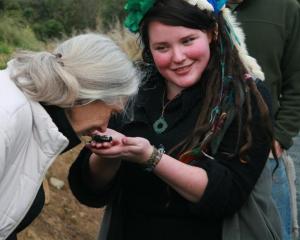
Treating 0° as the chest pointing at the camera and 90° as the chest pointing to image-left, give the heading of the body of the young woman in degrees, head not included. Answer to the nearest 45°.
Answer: approximately 45°

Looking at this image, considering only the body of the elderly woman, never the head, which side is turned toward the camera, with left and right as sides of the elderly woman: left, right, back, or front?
right

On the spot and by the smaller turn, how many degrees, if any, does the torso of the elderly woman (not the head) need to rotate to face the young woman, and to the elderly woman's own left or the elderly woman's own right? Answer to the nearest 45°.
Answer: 0° — they already face them

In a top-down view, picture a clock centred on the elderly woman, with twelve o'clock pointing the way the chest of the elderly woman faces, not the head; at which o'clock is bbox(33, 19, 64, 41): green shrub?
The green shrub is roughly at 9 o'clock from the elderly woman.

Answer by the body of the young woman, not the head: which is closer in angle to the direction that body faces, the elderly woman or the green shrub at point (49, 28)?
the elderly woman

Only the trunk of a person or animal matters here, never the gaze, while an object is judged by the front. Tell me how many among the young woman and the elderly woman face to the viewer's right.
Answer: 1

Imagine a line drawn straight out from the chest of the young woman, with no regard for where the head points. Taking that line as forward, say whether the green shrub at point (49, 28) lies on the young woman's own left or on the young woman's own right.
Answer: on the young woman's own right

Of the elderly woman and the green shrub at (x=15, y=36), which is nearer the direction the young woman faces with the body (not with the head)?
the elderly woman

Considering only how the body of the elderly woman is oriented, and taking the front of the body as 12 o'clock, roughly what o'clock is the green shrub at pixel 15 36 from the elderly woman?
The green shrub is roughly at 9 o'clock from the elderly woman.
